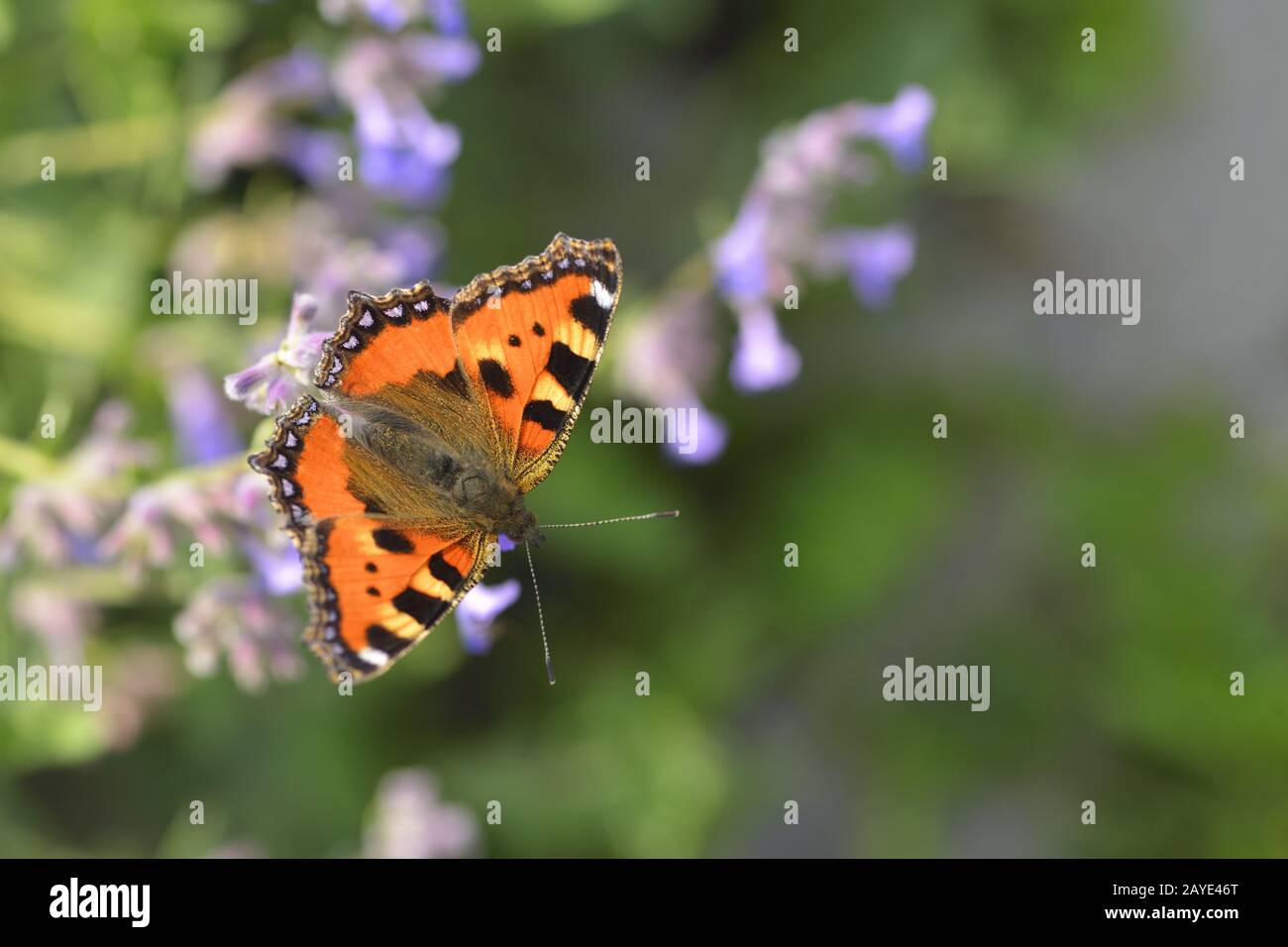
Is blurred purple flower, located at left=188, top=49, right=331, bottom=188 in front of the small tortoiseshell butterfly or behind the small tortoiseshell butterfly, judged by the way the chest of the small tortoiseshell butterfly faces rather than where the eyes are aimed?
behind

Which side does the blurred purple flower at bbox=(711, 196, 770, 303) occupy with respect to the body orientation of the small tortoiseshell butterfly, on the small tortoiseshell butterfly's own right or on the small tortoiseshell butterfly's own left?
on the small tortoiseshell butterfly's own left

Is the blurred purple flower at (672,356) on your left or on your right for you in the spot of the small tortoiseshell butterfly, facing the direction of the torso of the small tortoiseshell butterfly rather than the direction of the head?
on your left

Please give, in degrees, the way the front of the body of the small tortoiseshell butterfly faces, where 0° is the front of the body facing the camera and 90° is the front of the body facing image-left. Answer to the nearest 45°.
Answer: approximately 315°
